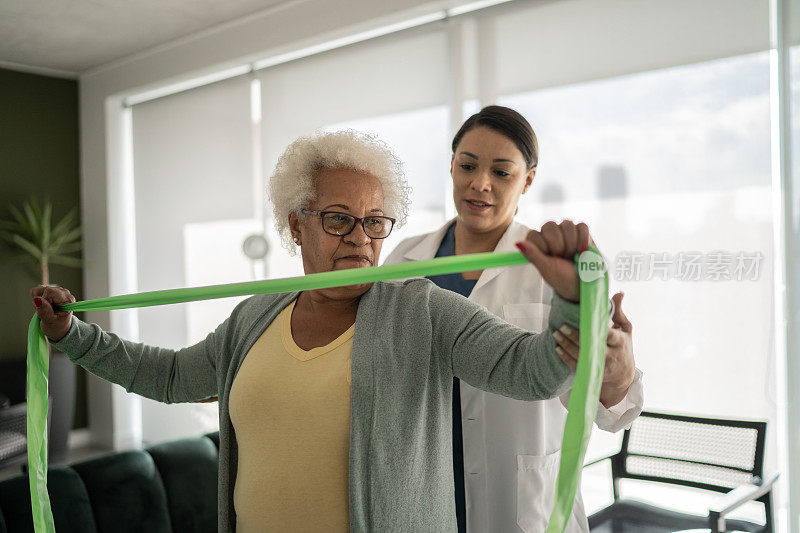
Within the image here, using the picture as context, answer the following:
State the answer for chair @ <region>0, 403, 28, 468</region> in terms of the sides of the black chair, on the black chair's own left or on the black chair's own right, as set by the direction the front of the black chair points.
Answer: on the black chair's own right

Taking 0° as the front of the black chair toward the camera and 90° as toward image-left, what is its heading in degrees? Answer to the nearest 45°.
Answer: approximately 45°

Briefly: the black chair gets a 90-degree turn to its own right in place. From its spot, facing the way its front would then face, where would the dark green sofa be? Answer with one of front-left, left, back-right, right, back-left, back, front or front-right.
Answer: left

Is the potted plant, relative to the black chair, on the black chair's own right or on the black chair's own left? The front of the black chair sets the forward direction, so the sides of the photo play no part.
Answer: on the black chair's own right

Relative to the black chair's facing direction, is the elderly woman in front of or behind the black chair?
in front
